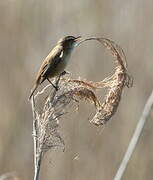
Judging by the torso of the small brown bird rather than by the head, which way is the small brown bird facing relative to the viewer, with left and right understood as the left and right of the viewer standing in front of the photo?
facing to the right of the viewer
